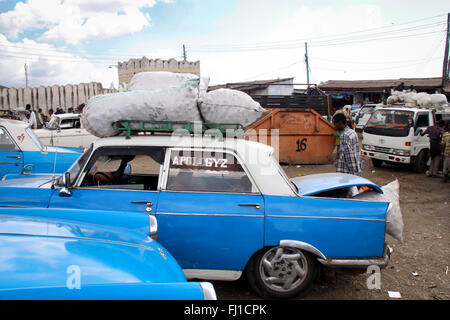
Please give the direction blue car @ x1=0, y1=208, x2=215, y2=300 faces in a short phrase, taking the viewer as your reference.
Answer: facing to the right of the viewer

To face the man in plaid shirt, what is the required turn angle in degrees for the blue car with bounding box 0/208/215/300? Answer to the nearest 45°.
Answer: approximately 45° to its left

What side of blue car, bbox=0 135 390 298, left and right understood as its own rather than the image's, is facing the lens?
left
